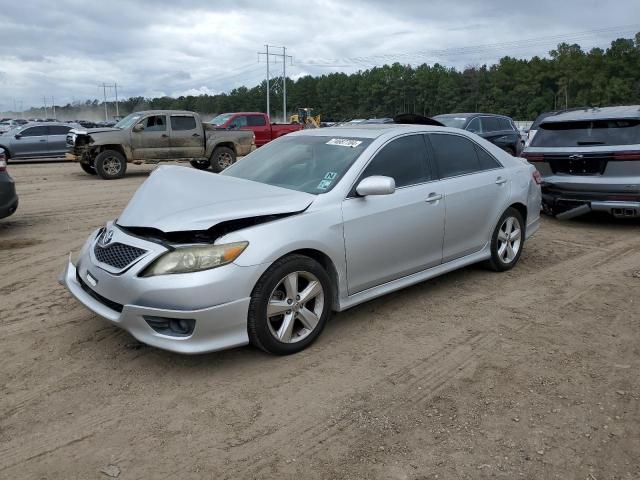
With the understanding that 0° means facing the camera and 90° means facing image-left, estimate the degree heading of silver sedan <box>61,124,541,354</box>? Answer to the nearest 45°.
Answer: approximately 45°

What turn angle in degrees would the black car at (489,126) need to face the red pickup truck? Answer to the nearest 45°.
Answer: approximately 90° to its right

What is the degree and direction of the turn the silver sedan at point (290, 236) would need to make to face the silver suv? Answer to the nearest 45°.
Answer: approximately 180°

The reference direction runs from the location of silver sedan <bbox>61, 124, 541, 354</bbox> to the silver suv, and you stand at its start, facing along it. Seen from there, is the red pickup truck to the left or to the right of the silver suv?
left

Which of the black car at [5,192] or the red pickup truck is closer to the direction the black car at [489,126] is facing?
the black car

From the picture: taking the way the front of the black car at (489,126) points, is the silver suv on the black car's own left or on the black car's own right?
on the black car's own left

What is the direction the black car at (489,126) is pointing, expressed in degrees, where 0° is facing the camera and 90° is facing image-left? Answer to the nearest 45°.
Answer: approximately 45°

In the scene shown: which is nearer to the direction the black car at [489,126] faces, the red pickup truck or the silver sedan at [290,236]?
the silver sedan

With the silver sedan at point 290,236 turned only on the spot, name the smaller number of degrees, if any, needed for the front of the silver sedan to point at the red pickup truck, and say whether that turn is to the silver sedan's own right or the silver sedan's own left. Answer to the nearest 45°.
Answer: approximately 135° to the silver sedan's own right
